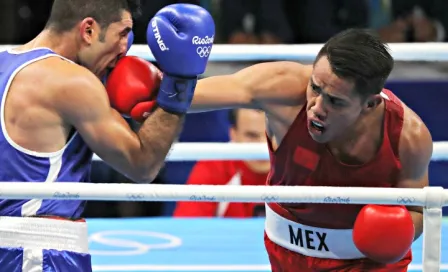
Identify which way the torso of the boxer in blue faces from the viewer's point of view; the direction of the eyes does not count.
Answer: to the viewer's right

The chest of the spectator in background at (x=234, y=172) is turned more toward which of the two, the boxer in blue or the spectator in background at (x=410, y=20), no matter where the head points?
the boxer in blue

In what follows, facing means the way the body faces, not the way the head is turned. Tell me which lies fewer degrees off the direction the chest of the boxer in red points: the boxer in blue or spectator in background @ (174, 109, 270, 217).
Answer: the boxer in blue

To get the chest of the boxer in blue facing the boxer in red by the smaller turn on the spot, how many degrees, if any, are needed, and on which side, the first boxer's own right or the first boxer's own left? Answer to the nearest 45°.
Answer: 0° — they already face them

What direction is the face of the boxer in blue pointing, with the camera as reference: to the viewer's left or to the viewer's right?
to the viewer's right

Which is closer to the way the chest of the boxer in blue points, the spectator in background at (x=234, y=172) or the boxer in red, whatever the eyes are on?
the boxer in red

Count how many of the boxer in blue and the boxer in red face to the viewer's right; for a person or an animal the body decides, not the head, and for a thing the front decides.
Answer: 1

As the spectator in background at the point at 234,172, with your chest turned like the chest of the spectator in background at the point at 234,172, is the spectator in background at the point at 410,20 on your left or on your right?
on your left

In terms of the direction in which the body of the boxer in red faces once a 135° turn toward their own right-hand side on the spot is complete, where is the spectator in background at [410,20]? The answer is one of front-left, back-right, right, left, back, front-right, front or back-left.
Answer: front

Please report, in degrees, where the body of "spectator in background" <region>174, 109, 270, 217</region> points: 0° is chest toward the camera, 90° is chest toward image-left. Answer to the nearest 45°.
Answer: approximately 315°

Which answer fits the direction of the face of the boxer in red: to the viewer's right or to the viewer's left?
to the viewer's left

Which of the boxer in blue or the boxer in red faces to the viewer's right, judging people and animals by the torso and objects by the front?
the boxer in blue
